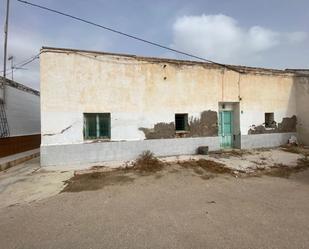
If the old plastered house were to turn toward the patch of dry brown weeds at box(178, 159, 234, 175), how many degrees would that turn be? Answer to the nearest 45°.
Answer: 0° — it already faces it

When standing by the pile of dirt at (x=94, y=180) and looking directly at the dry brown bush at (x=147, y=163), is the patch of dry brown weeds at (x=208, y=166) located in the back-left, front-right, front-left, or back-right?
front-right

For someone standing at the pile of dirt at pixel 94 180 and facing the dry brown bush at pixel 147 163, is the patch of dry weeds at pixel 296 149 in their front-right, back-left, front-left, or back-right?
front-right

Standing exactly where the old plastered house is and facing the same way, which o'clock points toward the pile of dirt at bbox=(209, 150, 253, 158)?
The pile of dirt is roughly at 10 o'clock from the old plastered house.

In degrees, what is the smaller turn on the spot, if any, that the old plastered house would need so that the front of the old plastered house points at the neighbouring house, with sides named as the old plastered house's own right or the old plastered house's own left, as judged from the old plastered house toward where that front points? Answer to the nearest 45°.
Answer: approximately 135° to the old plastered house's own right

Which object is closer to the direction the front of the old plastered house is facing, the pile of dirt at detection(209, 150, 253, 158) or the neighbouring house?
the pile of dirt

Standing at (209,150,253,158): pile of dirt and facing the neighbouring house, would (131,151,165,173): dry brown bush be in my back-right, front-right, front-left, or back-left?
front-left

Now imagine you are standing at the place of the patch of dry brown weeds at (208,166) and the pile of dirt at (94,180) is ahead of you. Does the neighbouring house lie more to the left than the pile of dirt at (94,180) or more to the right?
right

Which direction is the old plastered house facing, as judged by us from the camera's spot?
facing the viewer and to the right of the viewer
